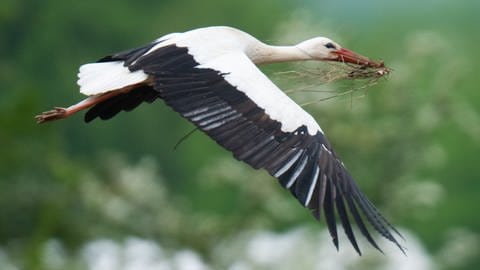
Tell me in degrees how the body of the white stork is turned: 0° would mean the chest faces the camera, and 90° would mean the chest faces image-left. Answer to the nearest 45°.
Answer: approximately 270°
